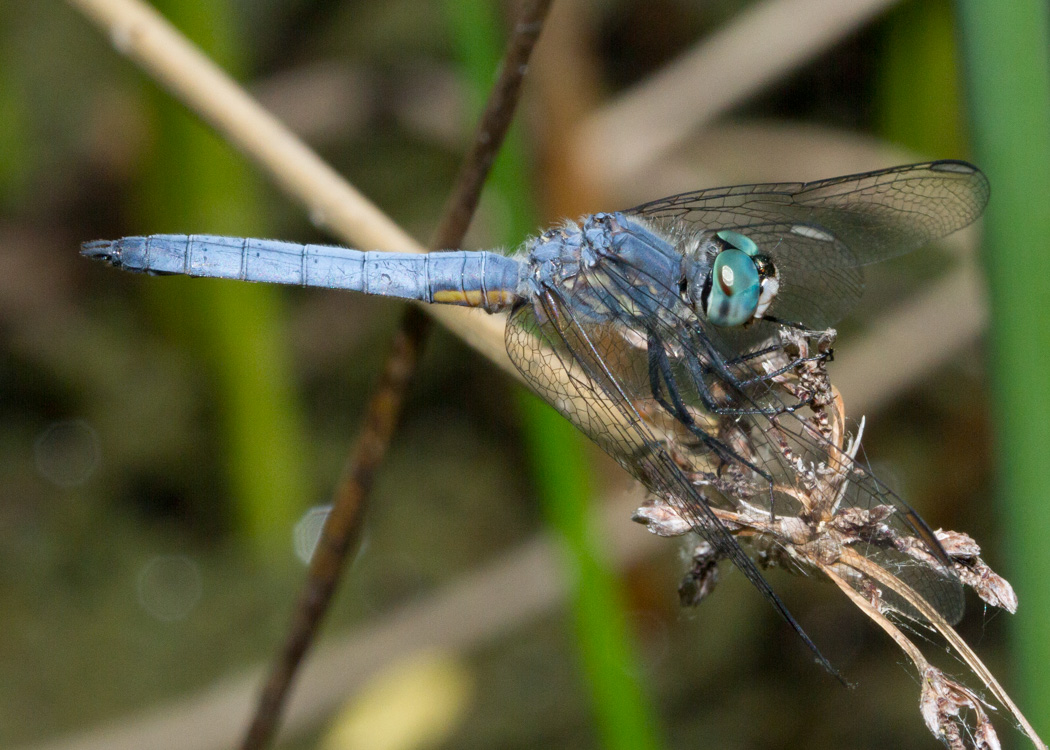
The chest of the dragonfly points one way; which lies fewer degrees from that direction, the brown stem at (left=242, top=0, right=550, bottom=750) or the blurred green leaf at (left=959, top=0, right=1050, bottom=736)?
the blurred green leaf

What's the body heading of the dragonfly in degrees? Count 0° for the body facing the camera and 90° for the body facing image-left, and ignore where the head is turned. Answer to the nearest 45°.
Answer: approximately 270°
